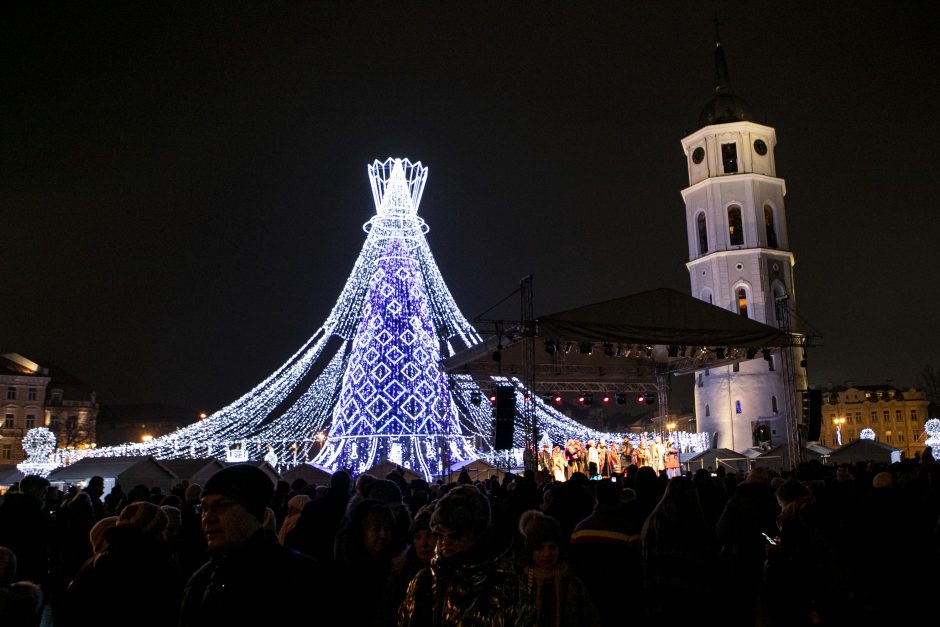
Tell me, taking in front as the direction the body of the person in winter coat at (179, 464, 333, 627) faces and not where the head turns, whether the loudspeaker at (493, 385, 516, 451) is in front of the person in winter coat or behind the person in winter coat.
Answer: behind

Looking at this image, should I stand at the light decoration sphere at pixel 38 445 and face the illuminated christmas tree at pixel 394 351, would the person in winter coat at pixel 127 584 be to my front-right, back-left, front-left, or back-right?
front-right

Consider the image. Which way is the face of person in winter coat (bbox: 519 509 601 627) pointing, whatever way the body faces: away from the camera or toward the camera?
toward the camera

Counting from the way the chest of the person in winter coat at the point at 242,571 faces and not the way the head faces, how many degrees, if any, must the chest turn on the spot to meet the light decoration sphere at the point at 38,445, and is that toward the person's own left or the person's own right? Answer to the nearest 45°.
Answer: approximately 135° to the person's own right

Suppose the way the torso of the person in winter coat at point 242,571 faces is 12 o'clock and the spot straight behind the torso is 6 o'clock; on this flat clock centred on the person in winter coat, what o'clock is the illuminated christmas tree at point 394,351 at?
The illuminated christmas tree is roughly at 5 o'clock from the person in winter coat.

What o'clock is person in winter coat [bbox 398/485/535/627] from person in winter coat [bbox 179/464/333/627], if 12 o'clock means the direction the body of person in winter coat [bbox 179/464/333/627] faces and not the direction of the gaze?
person in winter coat [bbox 398/485/535/627] is roughly at 8 o'clock from person in winter coat [bbox 179/464/333/627].

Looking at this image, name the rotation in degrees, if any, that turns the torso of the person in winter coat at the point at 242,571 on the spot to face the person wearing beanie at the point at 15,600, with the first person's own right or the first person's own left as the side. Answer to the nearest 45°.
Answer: approximately 90° to the first person's own right

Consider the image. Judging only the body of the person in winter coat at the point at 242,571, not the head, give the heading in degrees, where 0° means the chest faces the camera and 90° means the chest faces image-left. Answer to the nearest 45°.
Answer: approximately 45°

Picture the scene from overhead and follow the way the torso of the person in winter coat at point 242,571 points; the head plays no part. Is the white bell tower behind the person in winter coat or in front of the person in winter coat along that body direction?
behind

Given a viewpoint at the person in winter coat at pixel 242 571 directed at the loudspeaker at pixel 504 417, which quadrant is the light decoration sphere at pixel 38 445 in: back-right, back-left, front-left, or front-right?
front-left

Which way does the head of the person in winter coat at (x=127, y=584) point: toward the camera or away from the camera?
away from the camera
